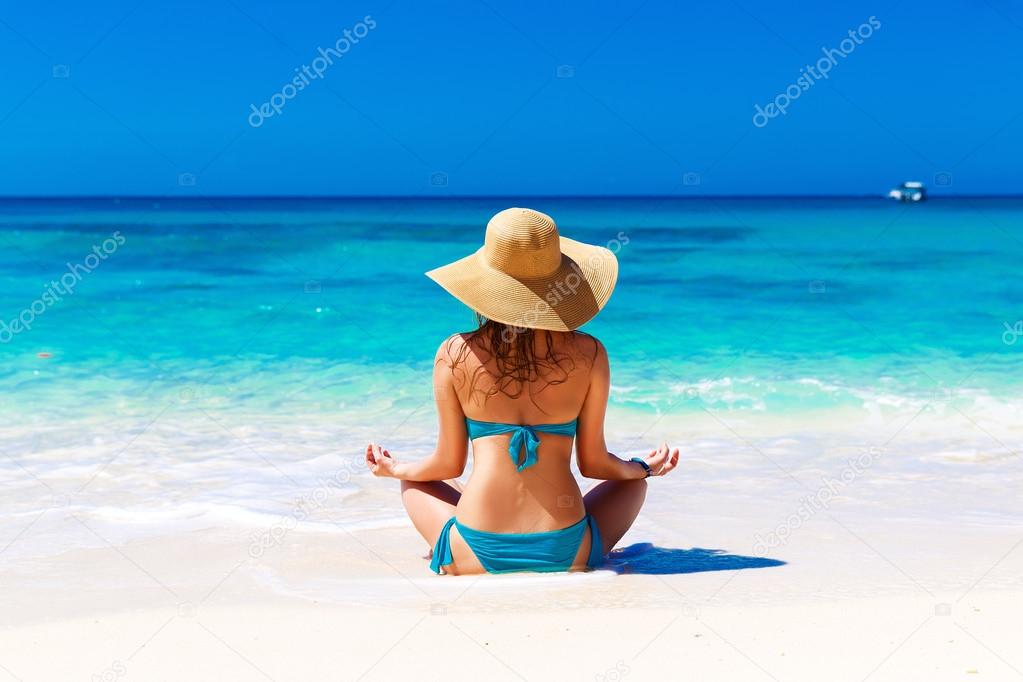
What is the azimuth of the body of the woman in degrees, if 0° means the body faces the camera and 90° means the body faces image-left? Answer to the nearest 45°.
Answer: approximately 180°

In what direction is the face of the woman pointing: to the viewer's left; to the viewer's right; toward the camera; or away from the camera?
away from the camera
